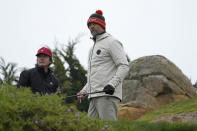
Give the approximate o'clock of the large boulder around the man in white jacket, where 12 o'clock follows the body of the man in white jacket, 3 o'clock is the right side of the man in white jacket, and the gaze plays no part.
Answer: The large boulder is roughly at 5 o'clock from the man in white jacket.

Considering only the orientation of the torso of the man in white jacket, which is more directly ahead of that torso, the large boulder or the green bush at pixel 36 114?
the green bush

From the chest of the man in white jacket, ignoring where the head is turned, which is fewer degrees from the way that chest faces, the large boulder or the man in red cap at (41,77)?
the man in red cap

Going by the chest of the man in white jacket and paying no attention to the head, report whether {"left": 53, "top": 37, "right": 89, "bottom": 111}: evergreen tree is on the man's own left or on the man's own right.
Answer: on the man's own right

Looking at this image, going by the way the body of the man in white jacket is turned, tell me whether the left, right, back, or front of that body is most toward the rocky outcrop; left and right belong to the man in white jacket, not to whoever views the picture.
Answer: back

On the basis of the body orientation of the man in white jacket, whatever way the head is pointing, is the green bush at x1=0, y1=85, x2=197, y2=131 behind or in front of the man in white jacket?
in front

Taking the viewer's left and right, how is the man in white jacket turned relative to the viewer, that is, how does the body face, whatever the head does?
facing the viewer and to the left of the viewer

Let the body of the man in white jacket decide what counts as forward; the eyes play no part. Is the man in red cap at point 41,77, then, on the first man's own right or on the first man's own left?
on the first man's own right
